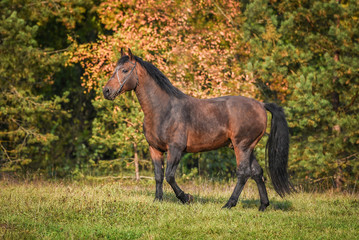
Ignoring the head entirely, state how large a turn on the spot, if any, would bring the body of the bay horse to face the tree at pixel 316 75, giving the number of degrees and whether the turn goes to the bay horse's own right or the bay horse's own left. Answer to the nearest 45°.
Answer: approximately 135° to the bay horse's own right

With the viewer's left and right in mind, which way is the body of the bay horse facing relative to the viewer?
facing to the left of the viewer

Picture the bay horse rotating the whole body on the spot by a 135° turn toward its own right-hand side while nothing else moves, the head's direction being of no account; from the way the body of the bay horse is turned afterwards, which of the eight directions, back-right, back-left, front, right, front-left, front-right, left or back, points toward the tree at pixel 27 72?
left
